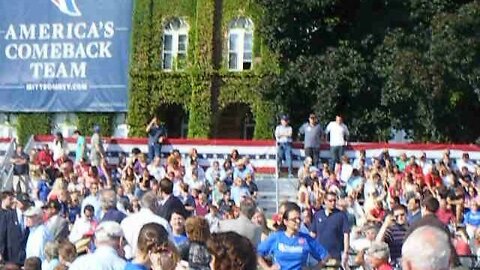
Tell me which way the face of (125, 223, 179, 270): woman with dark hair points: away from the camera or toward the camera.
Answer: away from the camera

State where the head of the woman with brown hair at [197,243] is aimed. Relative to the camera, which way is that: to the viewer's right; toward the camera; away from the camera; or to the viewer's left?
away from the camera

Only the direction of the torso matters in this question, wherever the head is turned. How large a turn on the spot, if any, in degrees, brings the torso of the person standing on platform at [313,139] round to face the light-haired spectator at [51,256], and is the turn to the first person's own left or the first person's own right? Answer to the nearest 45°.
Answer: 0° — they already face them

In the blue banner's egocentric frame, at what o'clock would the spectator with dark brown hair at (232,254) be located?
The spectator with dark brown hair is roughly at 12 o'clock from the blue banner.

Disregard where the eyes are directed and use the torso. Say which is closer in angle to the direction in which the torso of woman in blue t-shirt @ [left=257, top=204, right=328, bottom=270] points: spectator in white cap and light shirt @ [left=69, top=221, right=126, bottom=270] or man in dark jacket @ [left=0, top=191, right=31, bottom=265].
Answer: the spectator in white cap and light shirt

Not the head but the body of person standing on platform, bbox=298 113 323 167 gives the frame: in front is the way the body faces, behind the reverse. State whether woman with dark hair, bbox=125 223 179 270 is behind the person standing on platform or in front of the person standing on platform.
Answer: in front

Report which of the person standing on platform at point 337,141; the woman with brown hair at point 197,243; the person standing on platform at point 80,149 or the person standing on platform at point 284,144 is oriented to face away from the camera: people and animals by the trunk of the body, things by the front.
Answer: the woman with brown hair

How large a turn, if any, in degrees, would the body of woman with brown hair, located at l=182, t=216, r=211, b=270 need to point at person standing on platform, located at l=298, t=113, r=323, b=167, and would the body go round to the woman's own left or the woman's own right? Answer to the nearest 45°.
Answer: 0° — they already face them

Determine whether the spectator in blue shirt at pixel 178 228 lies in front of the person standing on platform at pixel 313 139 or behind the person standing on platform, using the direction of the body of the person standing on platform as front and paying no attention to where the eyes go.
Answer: in front

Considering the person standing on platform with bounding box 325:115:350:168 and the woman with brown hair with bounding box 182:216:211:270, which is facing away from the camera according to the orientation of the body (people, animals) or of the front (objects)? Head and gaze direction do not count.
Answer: the woman with brown hair
